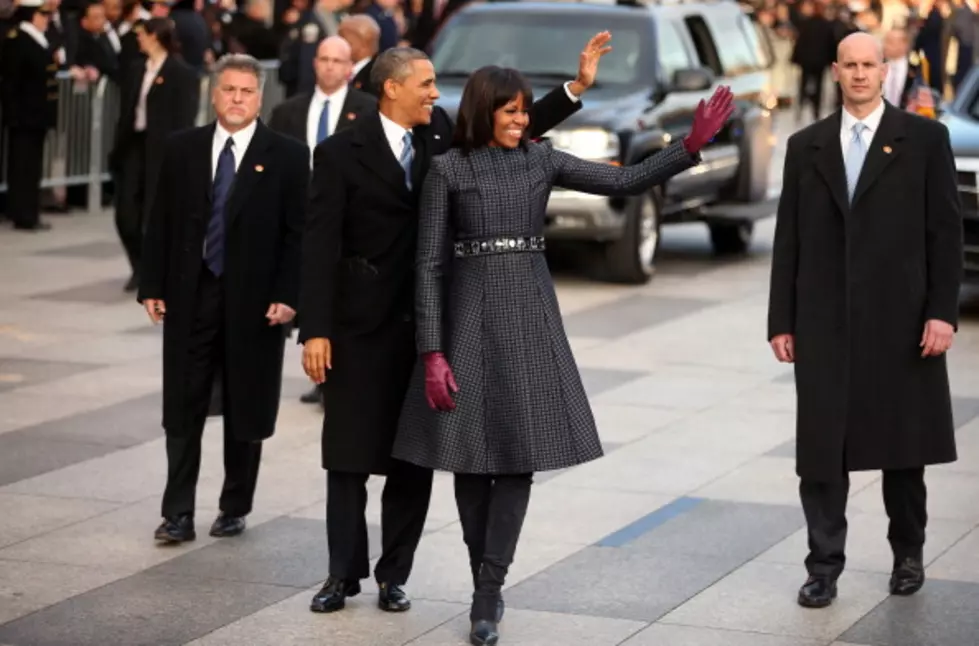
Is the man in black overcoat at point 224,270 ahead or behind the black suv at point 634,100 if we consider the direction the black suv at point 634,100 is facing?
ahead

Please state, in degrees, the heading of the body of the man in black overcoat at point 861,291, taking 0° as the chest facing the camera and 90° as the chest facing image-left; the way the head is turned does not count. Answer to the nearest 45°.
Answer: approximately 0°

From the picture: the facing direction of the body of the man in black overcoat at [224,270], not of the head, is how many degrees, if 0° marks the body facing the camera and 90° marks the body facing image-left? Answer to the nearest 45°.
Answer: approximately 0°

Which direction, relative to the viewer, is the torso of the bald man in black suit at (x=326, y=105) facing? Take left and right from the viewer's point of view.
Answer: facing the viewer

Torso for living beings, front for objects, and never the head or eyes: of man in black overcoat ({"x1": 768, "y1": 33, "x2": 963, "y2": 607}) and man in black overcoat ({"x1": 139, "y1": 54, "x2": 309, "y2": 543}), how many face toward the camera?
2

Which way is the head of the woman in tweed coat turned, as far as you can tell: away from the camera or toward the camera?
toward the camera

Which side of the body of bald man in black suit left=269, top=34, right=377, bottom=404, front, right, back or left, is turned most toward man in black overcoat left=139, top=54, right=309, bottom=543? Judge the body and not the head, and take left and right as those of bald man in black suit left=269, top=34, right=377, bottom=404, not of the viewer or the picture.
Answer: front

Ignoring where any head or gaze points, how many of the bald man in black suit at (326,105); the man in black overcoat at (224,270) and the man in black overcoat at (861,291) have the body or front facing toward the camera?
3

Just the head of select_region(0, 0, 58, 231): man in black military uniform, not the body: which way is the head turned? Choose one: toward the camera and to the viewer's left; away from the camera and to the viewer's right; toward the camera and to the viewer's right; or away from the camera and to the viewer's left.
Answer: toward the camera and to the viewer's right

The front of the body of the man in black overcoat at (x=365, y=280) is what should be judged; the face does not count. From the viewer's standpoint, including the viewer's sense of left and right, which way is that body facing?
facing the viewer and to the right of the viewer

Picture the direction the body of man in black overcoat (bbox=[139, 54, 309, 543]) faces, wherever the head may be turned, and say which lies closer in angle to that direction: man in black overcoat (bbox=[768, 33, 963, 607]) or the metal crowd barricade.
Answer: the man in black overcoat
